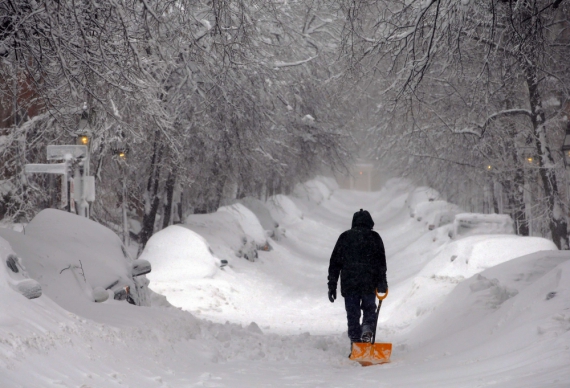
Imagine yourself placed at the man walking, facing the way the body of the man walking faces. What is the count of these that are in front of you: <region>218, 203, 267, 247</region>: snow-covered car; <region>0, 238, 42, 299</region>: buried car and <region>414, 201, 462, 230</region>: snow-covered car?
2

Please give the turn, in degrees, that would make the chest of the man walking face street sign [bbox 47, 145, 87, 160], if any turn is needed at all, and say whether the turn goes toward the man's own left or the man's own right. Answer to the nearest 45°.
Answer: approximately 45° to the man's own left

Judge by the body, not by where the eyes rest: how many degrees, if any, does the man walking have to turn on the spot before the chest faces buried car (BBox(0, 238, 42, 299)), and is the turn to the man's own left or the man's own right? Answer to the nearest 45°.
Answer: approximately 135° to the man's own left

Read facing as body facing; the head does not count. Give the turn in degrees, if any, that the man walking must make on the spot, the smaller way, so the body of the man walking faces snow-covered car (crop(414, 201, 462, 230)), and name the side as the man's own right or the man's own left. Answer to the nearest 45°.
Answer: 0° — they already face it

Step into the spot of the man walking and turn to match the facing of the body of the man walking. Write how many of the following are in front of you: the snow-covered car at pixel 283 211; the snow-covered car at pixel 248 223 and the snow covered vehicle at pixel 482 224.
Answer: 3

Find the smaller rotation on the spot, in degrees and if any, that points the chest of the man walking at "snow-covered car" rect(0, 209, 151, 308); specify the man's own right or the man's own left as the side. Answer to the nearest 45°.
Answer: approximately 90° to the man's own left

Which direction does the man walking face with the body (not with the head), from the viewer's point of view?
away from the camera

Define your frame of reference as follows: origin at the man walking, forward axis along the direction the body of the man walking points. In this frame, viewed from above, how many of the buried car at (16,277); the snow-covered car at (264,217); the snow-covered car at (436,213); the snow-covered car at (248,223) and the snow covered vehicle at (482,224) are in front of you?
4

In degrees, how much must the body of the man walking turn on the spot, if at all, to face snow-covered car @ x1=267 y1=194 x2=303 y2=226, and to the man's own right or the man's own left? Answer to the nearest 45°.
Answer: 0° — they already face it
